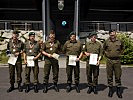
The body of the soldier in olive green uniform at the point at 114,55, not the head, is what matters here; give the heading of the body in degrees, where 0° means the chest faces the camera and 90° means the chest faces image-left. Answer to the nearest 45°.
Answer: approximately 0°
